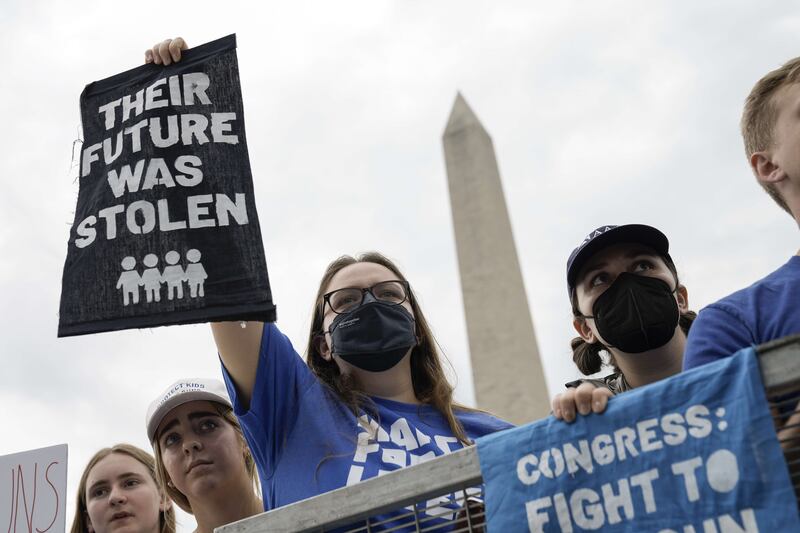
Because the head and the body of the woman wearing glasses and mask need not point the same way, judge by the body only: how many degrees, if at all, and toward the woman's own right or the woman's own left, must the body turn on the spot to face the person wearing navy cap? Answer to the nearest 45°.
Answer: approximately 90° to the woman's own left

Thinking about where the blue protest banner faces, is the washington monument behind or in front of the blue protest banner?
behind

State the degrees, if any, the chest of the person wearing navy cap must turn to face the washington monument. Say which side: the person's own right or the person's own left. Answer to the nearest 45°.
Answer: approximately 180°

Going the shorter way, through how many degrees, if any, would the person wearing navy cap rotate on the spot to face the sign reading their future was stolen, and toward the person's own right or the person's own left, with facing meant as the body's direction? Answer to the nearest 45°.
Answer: approximately 90° to the person's own right

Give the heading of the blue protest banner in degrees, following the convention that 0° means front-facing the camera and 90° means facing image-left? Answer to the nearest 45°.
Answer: approximately 0°
